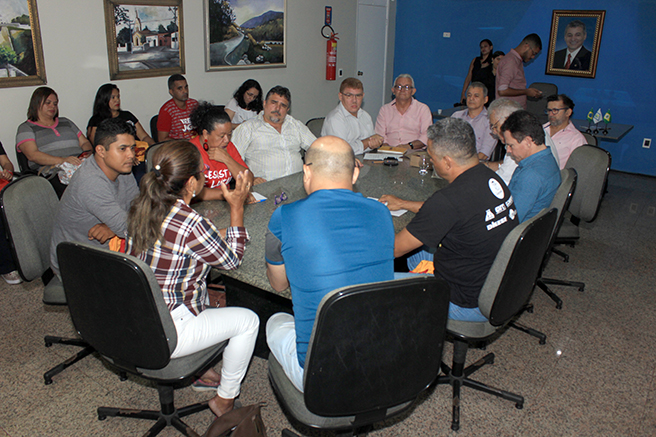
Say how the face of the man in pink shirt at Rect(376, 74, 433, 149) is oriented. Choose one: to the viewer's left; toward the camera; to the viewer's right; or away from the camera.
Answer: toward the camera

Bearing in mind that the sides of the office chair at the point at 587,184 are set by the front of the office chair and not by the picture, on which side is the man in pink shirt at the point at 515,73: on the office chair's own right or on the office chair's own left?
on the office chair's own right

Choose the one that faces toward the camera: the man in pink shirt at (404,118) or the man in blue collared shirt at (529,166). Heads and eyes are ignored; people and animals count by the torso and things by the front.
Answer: the man in pink shirt

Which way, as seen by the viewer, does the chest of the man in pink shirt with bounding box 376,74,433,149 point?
toward the camera

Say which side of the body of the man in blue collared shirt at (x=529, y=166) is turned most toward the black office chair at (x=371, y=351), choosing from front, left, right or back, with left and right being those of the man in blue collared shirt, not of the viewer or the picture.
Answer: left

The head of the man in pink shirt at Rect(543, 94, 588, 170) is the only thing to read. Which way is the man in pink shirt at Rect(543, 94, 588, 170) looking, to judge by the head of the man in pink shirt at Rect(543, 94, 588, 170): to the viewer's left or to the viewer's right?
to the viewer's left

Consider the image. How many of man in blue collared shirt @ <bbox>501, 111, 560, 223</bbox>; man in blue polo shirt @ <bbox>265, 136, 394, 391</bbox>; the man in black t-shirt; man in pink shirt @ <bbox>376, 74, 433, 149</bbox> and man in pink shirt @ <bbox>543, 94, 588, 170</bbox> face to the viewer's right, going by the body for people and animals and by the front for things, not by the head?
0

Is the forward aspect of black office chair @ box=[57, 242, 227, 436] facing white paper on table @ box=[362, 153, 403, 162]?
yes

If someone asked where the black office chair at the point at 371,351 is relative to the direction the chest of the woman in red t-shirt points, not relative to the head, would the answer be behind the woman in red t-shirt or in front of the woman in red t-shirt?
in front

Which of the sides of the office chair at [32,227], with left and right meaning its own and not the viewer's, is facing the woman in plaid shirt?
front

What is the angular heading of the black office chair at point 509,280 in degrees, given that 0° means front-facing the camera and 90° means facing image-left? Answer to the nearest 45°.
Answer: approximately 135°

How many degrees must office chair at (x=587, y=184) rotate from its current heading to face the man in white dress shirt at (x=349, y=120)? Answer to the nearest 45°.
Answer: approximately 45° to its right

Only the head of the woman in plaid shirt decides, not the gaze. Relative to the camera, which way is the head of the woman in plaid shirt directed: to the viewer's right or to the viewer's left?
to the viewer's right

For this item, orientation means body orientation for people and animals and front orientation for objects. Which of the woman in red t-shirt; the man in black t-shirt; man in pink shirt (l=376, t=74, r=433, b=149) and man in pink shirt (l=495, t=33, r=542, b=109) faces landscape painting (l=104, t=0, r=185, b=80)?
the man in black t-shirt

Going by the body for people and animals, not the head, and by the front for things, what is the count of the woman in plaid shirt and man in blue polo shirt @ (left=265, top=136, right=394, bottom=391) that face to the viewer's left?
0

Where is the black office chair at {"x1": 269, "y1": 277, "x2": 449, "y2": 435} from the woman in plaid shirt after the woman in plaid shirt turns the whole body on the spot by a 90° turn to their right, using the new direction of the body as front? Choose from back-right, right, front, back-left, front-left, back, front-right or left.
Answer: front

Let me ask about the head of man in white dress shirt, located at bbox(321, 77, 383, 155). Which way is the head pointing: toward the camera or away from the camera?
toward the camera

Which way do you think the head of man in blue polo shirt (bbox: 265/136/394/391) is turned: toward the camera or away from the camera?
away from the camera

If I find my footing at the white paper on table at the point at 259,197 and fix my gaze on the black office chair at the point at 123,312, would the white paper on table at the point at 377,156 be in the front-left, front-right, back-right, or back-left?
back-left

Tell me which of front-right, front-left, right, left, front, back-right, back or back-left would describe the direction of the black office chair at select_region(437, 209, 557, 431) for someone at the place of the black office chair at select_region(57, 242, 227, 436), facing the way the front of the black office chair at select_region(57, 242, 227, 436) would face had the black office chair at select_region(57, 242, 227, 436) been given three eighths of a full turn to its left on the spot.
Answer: back
